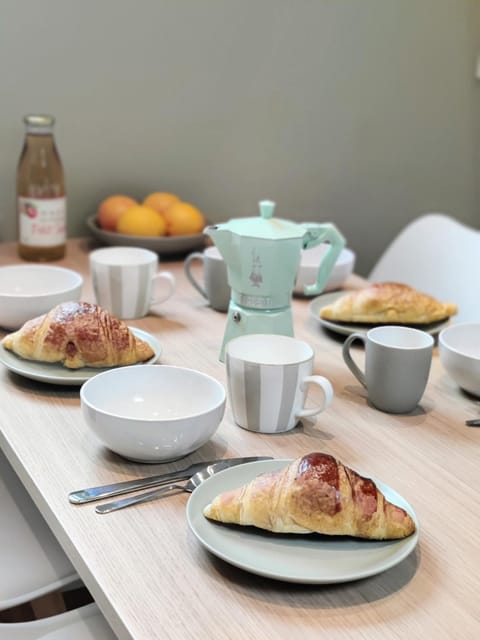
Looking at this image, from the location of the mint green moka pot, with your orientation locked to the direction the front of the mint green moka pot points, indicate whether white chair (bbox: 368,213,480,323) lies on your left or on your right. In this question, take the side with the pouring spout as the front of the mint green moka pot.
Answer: on your right

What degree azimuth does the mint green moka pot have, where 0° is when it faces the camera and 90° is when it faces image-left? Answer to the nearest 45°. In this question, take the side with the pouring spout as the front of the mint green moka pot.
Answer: approximately 90°

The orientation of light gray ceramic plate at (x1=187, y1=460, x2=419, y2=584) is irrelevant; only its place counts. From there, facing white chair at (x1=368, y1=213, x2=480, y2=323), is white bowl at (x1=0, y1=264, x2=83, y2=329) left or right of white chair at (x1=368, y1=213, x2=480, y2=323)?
left

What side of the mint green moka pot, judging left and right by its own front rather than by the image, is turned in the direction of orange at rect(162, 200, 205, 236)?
right
